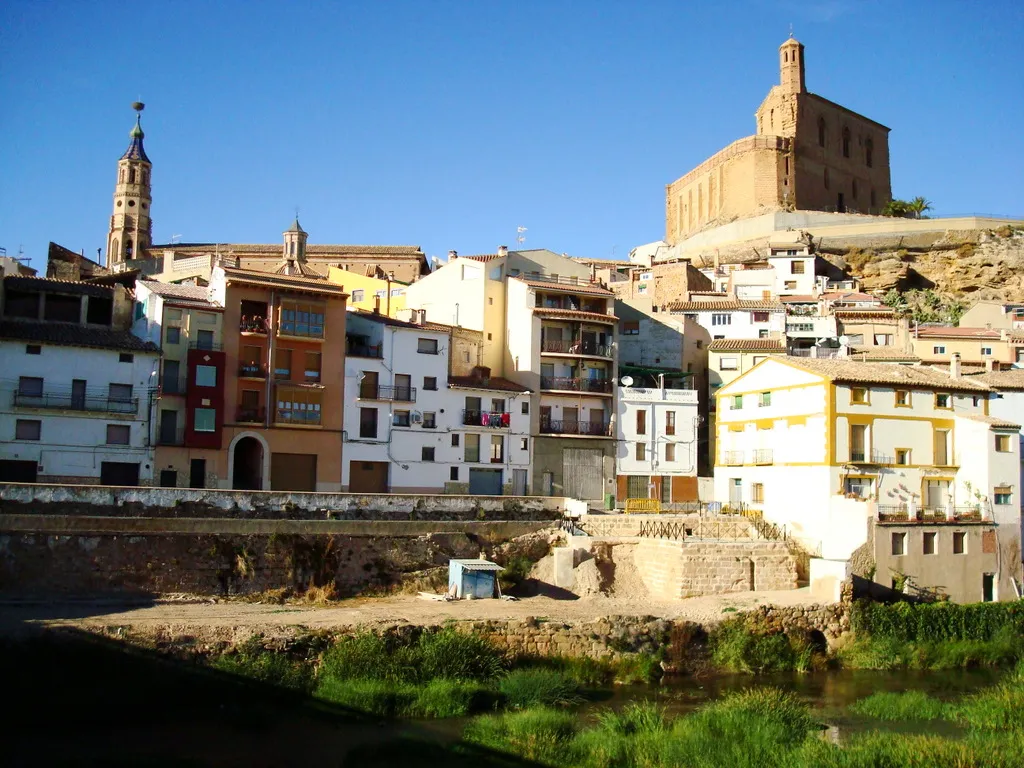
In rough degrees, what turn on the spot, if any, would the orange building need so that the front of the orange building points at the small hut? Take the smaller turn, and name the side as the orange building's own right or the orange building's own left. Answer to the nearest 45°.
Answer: approximately 45° to the orange building's own left

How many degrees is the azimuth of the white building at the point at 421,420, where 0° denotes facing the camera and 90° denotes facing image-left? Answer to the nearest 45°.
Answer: approximately 0°

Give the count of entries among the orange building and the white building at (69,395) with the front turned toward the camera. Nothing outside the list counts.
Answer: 2

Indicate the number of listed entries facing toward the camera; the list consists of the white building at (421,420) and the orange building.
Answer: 2

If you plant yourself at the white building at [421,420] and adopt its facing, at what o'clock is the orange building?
The orange building is roughly at 2 o'clock from the white building.

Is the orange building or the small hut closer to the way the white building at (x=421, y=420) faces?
the small hut

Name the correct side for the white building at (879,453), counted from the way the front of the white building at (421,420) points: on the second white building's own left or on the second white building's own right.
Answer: on the second white building's own left

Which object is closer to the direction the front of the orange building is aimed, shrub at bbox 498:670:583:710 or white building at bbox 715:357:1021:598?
the shrub

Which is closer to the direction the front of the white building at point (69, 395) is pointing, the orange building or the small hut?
the small hut

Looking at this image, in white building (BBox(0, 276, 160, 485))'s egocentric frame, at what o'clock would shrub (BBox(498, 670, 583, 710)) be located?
The shrub is roughly at 11 o'clock from the white building.
